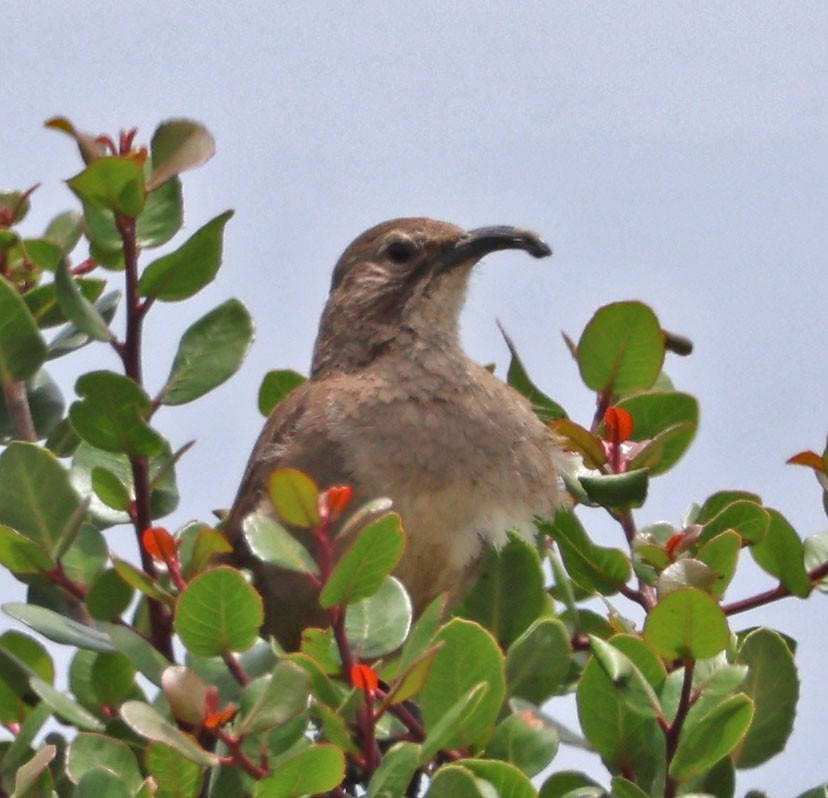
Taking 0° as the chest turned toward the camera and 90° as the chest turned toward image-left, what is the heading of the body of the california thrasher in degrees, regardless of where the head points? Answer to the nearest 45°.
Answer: approximately 315°
